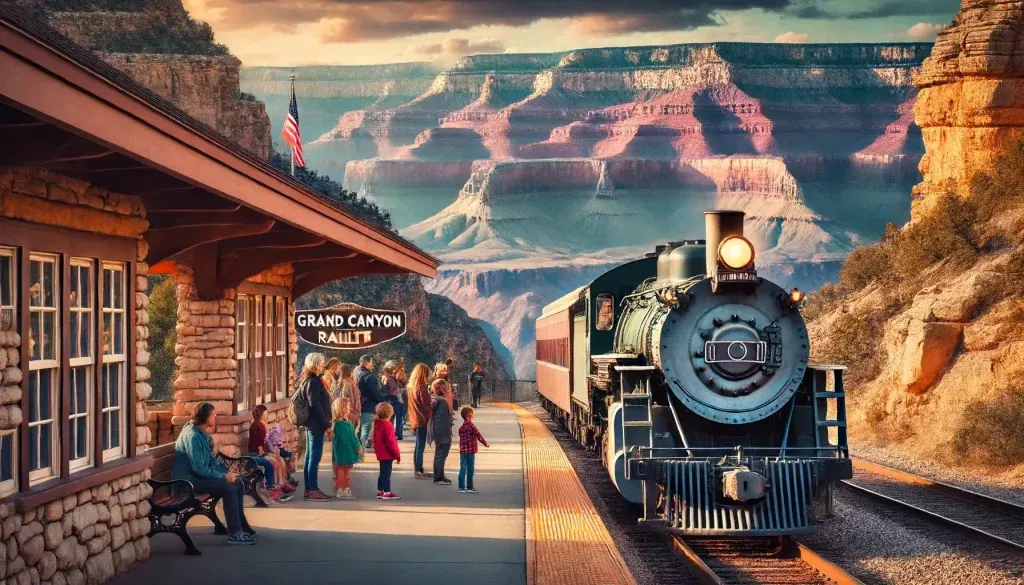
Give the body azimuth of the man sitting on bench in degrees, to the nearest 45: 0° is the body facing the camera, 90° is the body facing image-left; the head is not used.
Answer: approximately 270°

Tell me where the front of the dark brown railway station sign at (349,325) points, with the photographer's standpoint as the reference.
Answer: facing the viewer

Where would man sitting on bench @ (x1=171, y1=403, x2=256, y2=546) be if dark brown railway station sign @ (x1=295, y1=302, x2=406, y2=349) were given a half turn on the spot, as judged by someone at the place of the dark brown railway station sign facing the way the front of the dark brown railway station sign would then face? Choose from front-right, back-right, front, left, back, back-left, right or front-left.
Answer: back

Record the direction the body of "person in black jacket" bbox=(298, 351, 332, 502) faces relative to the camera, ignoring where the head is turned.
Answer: to the viewer's right

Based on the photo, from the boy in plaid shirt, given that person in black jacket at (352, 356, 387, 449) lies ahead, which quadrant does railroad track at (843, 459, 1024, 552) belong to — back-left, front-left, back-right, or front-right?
back-right

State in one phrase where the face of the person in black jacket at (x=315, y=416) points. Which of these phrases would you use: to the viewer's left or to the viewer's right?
to the viewer's right

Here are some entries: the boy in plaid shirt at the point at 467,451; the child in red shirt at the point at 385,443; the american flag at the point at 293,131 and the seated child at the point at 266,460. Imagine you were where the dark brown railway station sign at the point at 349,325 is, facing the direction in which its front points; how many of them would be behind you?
1

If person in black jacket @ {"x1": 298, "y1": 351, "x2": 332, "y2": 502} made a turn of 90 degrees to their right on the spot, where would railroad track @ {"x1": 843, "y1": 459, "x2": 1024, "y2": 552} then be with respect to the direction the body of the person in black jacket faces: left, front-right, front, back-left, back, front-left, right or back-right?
left

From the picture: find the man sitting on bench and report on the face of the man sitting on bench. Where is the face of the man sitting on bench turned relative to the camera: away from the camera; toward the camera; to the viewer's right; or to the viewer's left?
to the viewer's right

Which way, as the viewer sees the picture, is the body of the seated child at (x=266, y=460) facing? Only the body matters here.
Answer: to the viewer's right

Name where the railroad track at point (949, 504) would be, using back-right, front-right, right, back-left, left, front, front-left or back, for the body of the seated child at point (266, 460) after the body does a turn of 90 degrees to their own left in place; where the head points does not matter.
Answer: right

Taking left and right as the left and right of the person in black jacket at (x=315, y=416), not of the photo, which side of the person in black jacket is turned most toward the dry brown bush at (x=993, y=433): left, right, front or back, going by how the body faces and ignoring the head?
front

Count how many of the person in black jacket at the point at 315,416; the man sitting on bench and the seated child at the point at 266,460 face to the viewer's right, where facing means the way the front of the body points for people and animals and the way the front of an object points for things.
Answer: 3
